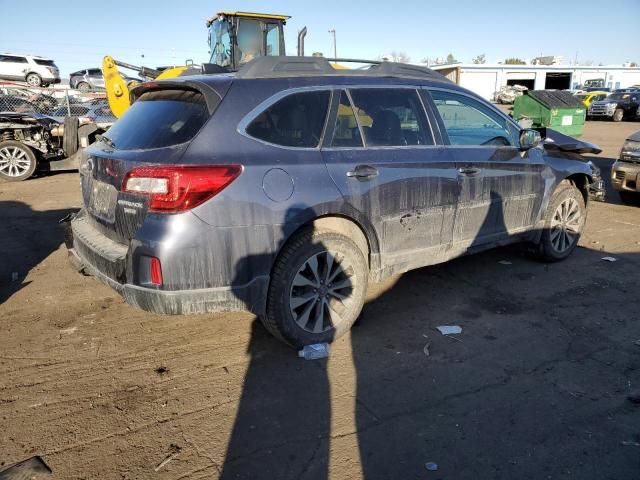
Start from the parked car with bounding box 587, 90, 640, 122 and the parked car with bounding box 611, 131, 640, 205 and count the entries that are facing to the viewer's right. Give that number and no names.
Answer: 0

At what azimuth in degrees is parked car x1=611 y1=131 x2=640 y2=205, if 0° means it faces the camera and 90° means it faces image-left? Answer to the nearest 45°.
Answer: approximately 45°

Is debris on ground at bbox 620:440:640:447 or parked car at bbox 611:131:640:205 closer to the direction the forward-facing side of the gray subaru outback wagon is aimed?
the parked car

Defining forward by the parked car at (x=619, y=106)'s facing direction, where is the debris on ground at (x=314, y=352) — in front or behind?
in front

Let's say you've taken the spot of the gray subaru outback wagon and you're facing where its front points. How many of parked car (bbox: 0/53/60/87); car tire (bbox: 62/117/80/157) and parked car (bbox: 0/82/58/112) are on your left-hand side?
3

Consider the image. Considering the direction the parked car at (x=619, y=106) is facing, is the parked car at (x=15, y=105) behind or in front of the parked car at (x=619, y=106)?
in front

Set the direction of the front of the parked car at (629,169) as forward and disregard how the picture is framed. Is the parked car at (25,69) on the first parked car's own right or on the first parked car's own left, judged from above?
on the first parked car's own right

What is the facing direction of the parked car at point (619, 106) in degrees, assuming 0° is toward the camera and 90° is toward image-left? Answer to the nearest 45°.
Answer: approximately 45°

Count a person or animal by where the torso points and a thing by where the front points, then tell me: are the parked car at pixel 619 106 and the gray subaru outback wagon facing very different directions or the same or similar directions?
very different directions

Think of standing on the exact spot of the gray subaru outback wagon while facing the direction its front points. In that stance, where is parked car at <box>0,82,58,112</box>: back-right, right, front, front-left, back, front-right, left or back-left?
left

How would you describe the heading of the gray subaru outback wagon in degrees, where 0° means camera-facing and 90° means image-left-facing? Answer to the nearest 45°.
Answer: approximately 225°
